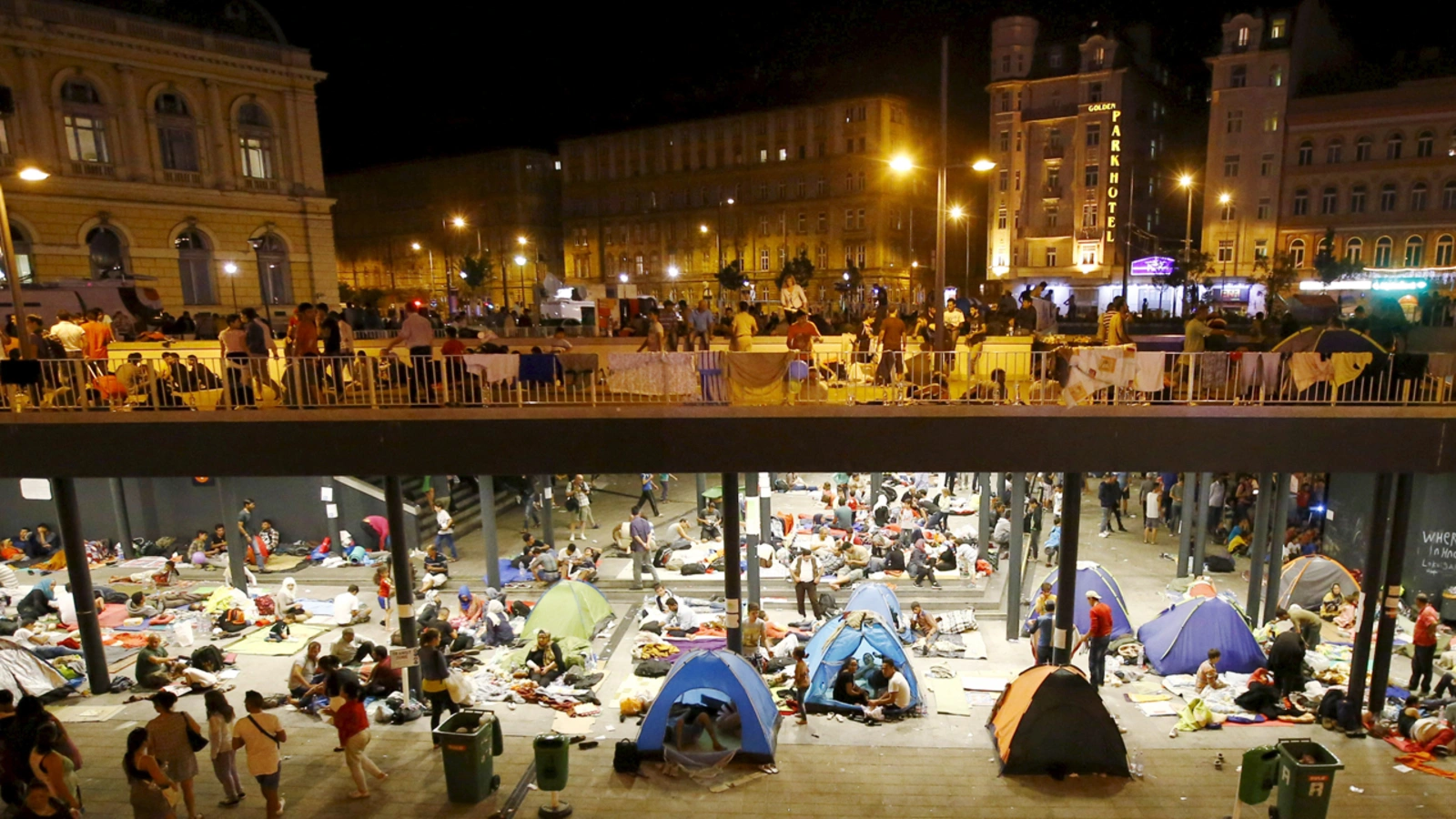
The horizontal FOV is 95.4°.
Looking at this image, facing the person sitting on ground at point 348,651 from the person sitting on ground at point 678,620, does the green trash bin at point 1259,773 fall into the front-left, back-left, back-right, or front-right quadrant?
back-left

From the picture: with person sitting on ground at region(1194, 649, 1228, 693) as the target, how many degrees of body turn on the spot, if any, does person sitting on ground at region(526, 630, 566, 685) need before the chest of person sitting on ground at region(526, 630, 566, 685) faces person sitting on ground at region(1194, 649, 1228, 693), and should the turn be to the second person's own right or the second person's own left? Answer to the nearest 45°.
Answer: approximately 90° to the second person's own left

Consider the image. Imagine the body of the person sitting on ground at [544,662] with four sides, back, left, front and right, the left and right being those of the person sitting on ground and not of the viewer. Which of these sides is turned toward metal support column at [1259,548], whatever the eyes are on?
left

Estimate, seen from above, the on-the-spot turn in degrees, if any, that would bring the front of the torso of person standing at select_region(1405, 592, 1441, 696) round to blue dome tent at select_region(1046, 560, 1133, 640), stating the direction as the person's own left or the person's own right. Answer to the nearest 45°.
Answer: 0° — they already face it

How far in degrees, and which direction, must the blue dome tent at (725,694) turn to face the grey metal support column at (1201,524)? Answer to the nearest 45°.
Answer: approximately 135° to its left

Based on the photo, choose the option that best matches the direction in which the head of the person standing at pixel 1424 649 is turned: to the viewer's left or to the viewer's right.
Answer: to the viewer's left

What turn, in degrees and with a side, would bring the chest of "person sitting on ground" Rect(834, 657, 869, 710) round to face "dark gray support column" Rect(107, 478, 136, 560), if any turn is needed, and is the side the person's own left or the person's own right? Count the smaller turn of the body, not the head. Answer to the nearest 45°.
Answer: approximately 180°

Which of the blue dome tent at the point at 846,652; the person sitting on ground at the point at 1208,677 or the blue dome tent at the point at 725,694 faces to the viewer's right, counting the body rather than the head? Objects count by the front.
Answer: the person sitting on ground

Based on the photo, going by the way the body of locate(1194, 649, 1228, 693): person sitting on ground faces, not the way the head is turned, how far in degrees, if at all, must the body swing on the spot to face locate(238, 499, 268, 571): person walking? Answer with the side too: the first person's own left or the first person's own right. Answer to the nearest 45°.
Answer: approximately 180°
